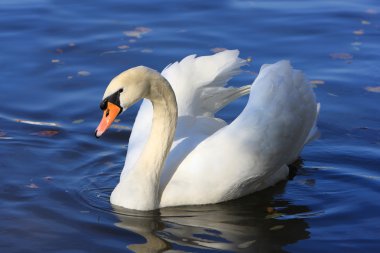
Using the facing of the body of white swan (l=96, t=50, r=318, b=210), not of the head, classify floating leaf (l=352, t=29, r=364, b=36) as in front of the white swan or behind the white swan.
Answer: behind

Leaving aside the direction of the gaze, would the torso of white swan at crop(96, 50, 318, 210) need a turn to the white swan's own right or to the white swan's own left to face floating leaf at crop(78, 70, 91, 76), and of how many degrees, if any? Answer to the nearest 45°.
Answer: approximately 90° to the white swan's own right

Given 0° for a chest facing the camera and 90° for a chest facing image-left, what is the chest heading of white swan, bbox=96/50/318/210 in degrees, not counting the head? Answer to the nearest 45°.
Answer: approximately 45°

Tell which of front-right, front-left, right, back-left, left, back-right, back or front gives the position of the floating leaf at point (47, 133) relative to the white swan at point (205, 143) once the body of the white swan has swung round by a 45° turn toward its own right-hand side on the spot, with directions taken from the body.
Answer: front-right
